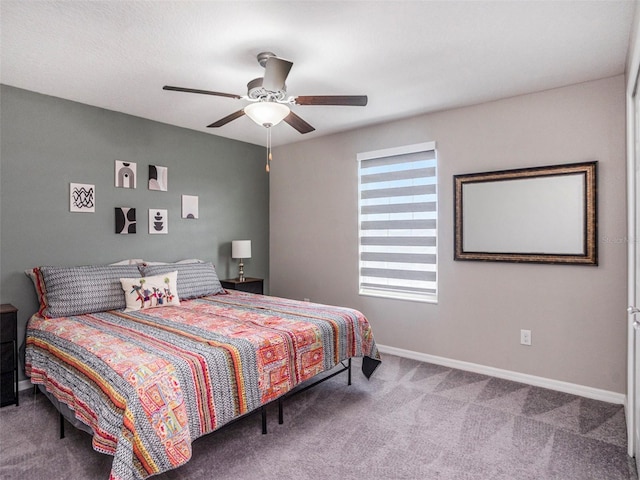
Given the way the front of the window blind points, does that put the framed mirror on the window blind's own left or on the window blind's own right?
on the window blind's own left

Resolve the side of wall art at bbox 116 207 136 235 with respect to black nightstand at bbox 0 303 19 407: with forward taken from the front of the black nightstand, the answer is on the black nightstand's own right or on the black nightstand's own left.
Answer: on the black nightstand's own left

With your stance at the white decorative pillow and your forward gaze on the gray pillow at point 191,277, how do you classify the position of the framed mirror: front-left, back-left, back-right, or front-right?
front-right

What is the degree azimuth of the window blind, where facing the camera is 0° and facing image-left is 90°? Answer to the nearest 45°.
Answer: approximately 45°

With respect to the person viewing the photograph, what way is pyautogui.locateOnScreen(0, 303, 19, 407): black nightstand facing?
facing the viewer and to the right of the viewer

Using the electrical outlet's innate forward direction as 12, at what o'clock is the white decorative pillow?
The white decorative pillow is roughly at 2 o'clock from the electrical outlet.

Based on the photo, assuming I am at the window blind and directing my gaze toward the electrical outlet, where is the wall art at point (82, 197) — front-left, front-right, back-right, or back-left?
back-right

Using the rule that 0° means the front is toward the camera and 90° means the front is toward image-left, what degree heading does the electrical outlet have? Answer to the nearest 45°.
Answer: approximately 0°

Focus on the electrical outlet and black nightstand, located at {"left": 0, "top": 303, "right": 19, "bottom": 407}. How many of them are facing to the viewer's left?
0

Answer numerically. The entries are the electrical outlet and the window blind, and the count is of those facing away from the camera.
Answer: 0

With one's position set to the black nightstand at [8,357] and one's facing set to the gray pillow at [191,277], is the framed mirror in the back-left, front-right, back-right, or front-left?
front-right

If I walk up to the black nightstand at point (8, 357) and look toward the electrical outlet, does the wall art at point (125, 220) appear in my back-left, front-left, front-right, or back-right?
front-left

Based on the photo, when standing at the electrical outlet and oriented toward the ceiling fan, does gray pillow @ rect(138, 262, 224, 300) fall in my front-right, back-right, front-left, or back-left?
front-right

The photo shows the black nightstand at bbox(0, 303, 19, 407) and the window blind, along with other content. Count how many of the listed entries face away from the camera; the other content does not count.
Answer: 0

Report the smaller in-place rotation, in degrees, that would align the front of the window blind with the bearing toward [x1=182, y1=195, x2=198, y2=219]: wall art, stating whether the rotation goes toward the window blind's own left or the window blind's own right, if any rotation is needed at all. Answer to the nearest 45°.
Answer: approximately 45° to the window blind's own right

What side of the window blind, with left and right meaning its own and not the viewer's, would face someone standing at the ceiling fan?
front

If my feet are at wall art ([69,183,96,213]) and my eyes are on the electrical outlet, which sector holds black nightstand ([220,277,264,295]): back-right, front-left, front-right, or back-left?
front-left
